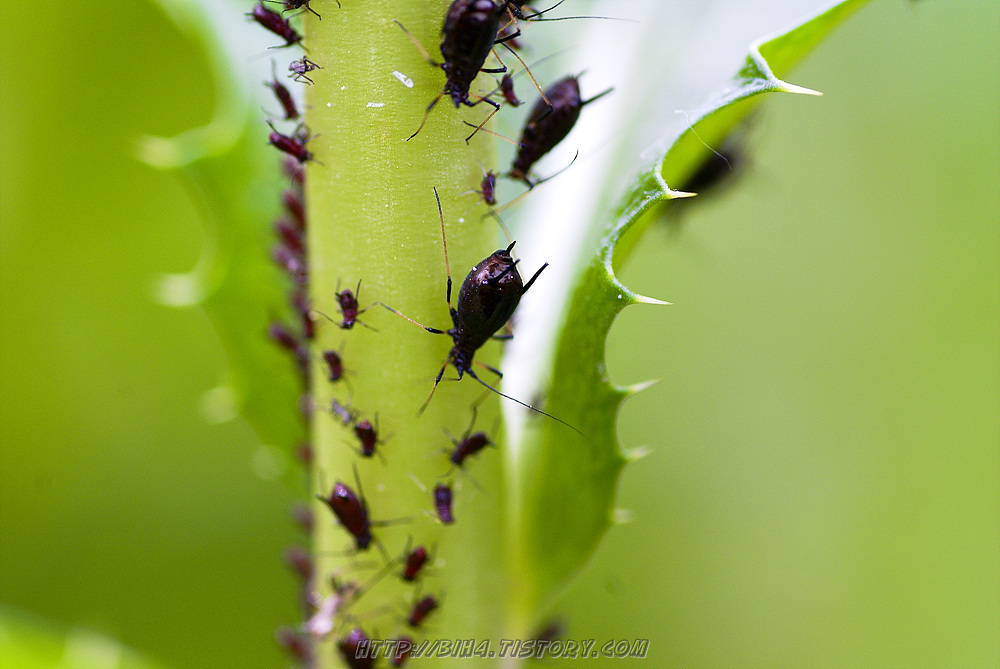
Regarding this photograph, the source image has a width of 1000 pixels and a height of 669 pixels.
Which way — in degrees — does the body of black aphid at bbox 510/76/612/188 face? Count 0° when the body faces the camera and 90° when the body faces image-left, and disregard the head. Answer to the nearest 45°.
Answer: approximately 90°
